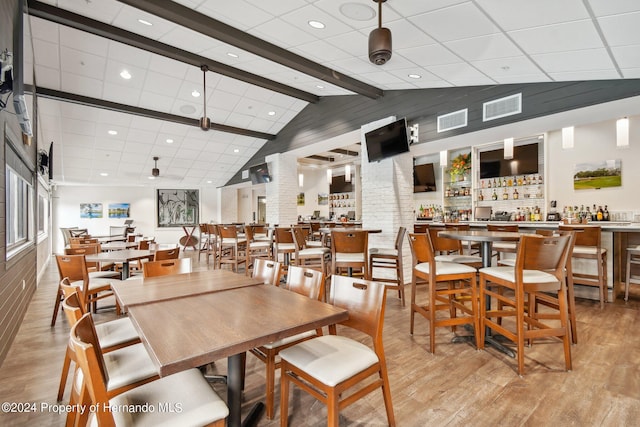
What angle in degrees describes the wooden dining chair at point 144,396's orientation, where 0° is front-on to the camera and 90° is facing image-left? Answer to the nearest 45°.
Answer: approximately 270°

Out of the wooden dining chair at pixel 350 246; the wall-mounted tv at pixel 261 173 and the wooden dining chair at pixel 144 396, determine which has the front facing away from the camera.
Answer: the wooden dining chair at pixel 350 246

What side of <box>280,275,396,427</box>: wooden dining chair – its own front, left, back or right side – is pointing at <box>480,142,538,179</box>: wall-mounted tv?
back

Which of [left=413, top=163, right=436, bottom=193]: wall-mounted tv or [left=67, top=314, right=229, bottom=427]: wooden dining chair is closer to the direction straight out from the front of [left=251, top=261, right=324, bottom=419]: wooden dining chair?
the wooden dining chair

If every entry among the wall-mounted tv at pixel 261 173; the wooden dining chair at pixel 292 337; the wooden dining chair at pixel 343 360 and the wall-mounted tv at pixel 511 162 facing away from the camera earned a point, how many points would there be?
0

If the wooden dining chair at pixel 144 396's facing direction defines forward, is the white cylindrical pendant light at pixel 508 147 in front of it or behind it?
in front

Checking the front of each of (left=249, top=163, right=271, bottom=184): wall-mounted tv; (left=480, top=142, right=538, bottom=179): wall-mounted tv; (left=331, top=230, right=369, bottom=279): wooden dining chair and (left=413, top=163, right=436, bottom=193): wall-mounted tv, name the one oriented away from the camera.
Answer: the wooden dining chair

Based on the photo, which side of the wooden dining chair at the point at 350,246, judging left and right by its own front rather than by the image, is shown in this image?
back

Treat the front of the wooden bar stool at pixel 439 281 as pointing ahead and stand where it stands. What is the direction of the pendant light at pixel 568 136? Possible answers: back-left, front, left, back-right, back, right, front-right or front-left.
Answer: front

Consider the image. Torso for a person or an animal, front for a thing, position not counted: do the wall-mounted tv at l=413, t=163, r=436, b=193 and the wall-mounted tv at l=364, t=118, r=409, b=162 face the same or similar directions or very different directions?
same or similar directions

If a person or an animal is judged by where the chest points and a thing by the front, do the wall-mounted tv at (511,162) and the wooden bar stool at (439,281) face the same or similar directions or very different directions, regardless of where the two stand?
very different directions

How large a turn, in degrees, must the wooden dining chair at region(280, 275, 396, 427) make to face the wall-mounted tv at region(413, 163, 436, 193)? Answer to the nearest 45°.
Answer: approximately 135° to its right

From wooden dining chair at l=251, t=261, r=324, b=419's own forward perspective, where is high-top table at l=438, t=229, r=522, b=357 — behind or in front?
behind

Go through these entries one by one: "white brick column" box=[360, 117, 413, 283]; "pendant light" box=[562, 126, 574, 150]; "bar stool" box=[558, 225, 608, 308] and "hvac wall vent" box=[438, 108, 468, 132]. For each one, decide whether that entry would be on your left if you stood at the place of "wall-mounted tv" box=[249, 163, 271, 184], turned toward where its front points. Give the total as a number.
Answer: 4

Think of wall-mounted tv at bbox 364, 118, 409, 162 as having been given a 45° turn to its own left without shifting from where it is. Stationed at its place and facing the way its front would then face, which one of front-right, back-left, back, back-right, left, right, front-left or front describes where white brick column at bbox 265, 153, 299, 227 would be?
back-right

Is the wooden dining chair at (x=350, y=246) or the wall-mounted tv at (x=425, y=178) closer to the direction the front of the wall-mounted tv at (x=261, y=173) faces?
the wooden dining chair

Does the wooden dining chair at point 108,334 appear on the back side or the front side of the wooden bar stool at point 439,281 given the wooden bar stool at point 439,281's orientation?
on the back side

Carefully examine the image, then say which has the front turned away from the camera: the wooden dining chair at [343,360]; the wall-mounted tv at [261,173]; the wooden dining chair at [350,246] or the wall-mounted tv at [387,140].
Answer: the wooden dining chair at [350,246]
